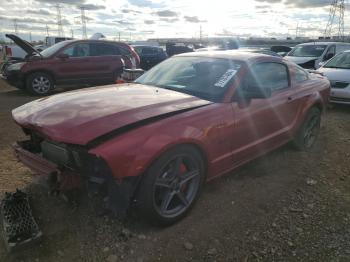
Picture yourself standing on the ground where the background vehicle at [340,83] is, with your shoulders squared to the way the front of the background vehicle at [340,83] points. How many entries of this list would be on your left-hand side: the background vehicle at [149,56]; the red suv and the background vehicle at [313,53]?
0

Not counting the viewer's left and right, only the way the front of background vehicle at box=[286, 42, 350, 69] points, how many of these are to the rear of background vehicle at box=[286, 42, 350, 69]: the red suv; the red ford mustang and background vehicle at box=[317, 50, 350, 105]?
0

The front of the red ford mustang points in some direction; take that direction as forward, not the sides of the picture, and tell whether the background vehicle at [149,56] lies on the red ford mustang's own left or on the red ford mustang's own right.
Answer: on the red ford mustang's own right

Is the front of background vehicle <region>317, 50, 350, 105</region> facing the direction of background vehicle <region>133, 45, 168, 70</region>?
no

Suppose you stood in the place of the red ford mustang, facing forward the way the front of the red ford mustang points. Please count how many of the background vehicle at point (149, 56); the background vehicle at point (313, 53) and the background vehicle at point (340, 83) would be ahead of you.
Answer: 0

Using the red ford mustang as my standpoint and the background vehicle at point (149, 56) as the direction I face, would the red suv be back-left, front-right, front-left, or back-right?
front-left

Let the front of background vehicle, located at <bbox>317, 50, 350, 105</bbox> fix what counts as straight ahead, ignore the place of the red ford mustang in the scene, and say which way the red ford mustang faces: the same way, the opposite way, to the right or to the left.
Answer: the same way

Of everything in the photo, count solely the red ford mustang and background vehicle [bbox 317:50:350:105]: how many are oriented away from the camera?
0

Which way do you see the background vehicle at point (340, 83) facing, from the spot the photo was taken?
facing the viewer and to the left of the viewer

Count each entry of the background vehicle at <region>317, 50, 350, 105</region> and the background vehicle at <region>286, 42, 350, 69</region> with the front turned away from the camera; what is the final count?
0

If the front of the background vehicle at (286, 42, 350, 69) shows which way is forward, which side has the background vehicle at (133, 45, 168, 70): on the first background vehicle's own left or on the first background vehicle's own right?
on the first background vehicle's own right

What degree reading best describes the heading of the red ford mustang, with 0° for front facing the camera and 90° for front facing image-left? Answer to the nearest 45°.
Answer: approximately 45°

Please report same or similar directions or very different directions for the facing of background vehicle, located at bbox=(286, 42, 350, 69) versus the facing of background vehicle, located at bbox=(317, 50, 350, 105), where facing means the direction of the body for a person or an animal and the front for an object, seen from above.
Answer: same or similar directions

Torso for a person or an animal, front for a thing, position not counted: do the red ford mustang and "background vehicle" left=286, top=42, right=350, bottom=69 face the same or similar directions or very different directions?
same or similar directions
